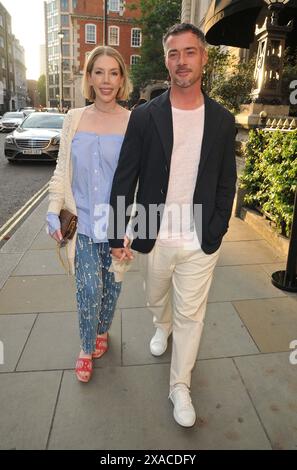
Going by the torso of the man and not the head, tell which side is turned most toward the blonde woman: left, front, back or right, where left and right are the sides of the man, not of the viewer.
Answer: right

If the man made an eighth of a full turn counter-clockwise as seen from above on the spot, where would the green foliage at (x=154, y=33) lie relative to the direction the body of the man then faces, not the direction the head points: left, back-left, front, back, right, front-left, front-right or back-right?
back-left

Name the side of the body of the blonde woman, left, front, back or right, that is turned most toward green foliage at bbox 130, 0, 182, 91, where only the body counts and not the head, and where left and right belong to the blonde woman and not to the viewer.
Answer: back

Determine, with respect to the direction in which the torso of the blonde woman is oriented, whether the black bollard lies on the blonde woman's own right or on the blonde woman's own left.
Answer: on the blonde woman's own left

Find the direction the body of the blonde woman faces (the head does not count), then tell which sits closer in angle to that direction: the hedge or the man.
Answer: the man

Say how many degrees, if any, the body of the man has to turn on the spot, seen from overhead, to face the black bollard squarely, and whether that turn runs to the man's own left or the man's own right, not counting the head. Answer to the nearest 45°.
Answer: approximately 135° to the man's own left

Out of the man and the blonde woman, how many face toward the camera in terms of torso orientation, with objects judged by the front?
2

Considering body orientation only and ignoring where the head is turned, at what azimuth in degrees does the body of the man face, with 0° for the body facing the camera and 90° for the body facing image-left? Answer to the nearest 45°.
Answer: approximately 0°

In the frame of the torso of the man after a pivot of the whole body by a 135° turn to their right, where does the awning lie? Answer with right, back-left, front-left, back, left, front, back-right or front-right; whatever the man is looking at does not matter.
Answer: front-right

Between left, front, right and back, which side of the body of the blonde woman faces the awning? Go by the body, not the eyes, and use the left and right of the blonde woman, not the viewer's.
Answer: back
